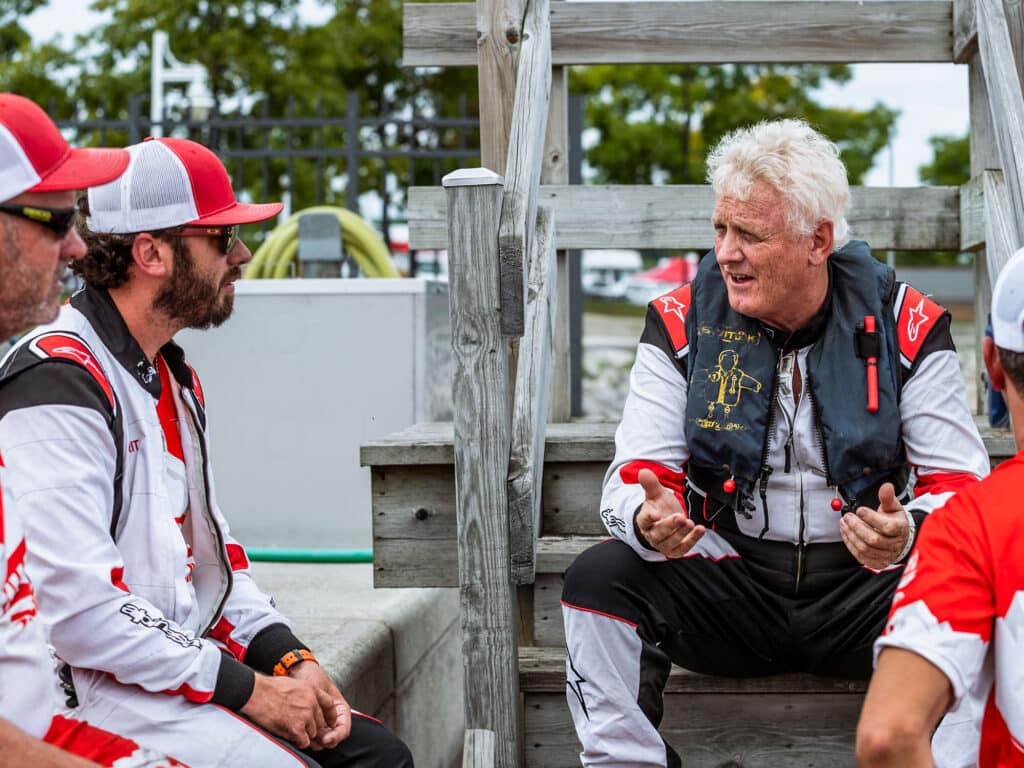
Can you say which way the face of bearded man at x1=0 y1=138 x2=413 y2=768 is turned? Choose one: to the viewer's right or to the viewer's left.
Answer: to the viewer's right

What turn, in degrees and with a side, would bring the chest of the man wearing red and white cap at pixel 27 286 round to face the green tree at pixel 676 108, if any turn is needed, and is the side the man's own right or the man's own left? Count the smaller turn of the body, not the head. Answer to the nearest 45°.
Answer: approximately 45° to the man's own left

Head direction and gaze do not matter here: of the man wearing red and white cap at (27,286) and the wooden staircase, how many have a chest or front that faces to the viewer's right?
1

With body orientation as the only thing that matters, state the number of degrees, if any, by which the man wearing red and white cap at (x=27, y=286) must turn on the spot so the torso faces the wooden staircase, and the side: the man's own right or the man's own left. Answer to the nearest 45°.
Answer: approximately 45° to the man's own left

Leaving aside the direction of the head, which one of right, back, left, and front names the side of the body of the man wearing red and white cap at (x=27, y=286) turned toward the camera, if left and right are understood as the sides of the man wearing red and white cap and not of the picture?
right

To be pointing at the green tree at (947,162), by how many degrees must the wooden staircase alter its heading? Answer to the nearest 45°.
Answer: approximately 180°

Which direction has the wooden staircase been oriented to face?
toward the camera

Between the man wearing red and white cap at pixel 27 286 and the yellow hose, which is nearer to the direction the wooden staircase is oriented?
the man wearing red and white cap

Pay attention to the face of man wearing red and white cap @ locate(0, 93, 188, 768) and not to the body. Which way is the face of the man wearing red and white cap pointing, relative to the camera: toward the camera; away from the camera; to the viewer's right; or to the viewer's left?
to the viewer's right

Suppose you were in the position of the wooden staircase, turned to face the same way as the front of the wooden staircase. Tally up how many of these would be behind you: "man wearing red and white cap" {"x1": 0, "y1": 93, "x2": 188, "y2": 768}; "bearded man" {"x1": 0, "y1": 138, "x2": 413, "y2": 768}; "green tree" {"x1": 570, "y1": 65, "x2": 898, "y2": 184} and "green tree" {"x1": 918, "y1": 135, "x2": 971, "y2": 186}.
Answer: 2

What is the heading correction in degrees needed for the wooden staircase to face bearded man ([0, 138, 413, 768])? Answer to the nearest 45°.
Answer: approximately 45° to its right
